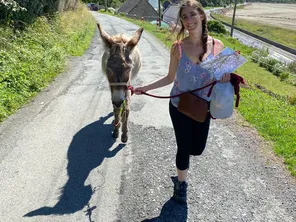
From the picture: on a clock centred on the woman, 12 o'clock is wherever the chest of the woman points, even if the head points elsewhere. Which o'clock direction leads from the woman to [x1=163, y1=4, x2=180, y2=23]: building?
The building is roughly at 6 o'clock from the woman.

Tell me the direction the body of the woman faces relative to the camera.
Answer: toward the camera

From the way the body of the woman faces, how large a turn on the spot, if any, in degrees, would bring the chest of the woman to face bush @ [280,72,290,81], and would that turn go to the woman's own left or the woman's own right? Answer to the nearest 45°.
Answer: approximately 135° to the woman's own left
